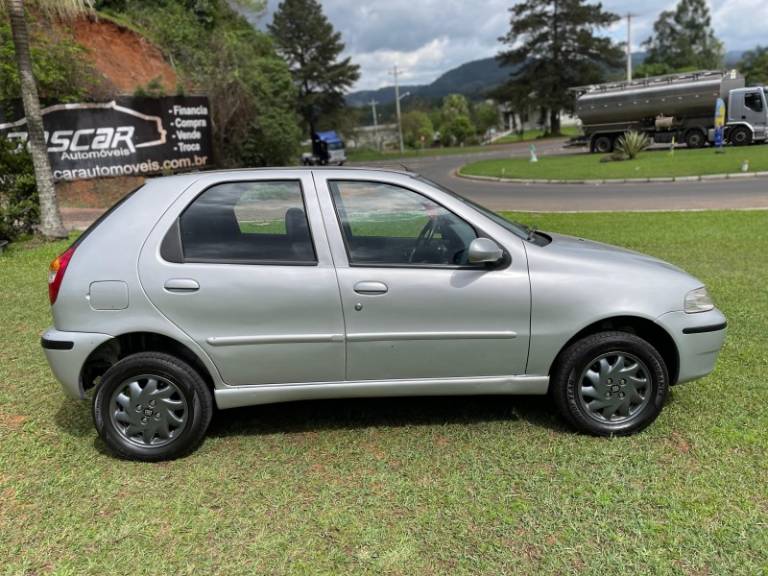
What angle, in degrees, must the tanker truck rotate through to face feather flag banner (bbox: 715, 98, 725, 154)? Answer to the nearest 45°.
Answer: approximately 45° to its right

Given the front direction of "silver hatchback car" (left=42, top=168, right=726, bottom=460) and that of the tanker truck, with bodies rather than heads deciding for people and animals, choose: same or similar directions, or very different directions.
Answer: same or similar directions

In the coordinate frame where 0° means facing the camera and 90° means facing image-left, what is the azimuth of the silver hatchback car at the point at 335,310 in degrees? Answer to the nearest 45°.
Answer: approximately 270°

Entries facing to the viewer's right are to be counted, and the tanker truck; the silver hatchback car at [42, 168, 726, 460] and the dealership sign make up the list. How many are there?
2

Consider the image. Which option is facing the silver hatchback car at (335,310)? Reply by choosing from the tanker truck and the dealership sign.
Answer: the dealership sign

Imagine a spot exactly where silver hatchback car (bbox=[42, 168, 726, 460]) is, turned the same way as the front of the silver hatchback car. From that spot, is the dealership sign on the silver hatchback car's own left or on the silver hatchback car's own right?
on the silver hatchback car's own left

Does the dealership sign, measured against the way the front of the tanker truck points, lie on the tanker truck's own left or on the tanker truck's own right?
on the tanker truck's own right

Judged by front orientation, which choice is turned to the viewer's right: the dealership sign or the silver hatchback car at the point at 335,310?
the silver hatchback car

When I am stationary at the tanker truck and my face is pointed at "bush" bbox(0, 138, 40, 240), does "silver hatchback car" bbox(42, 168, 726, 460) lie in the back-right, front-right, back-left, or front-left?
front-left

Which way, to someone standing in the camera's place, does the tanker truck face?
facing to the right of the viewer

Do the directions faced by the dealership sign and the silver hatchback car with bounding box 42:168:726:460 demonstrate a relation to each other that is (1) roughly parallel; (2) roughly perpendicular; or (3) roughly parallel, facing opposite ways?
roughly perpendicular

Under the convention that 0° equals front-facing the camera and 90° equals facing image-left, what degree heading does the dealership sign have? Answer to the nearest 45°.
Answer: approximately 0°
